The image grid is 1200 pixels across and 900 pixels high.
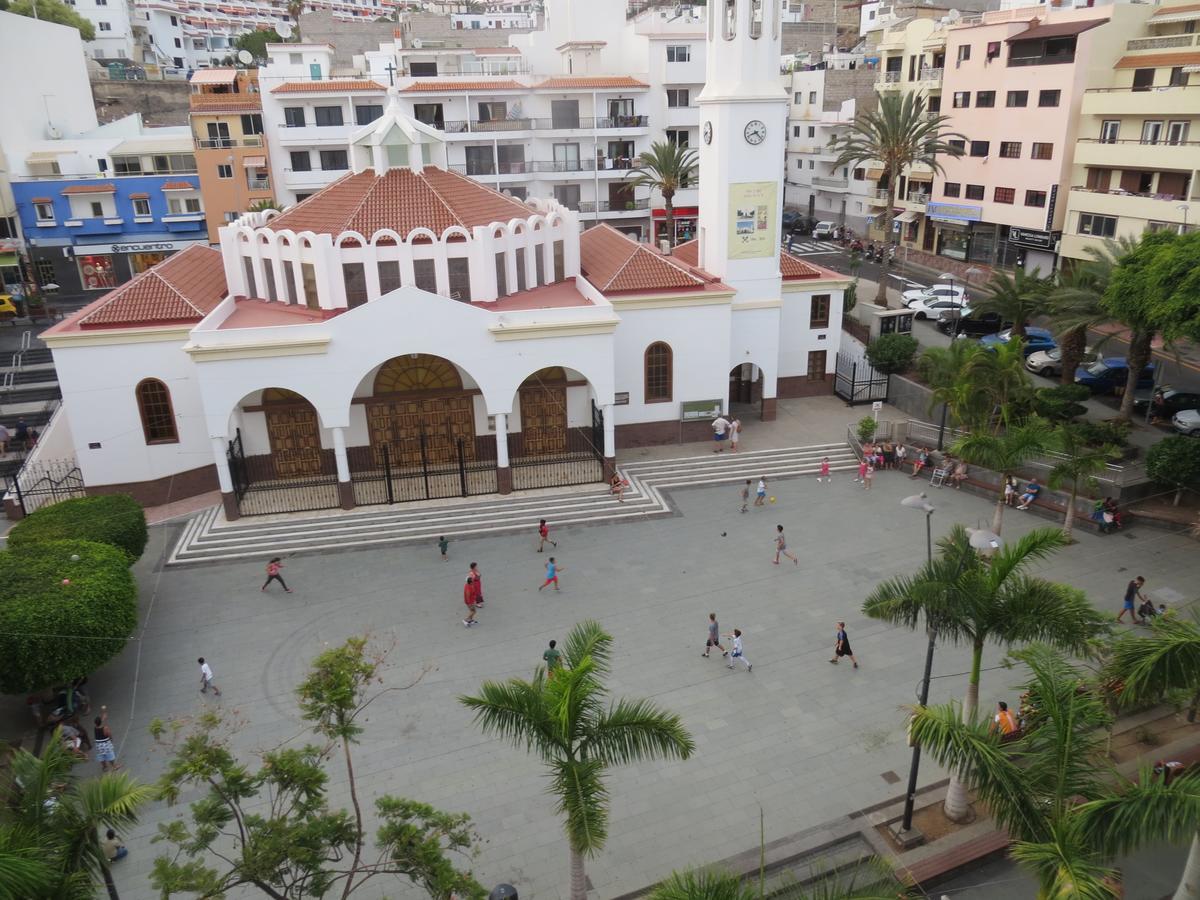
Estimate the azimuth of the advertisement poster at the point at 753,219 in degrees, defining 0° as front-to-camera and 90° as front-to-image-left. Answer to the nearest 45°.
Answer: approximately 0°

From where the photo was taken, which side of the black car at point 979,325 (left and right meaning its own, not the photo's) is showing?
left

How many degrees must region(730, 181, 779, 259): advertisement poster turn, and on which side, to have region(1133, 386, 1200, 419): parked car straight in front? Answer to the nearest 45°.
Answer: approximately 90° to its left

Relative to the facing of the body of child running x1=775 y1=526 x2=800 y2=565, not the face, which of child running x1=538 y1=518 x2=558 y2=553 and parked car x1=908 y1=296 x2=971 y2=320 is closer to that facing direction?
the child running

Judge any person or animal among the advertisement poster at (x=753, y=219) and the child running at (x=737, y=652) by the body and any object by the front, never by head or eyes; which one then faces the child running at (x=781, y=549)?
the advertisement poster

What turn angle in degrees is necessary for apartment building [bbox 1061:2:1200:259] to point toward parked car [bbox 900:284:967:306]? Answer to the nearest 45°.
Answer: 0° — it already faces it
